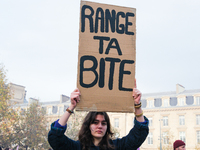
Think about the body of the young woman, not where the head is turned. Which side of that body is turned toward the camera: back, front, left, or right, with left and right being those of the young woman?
front

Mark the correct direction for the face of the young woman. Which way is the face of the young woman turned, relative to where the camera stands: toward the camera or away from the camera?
toward the camera
